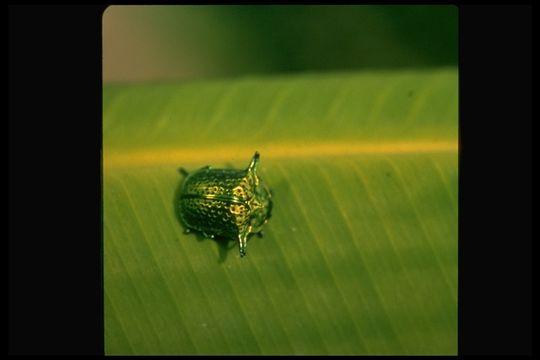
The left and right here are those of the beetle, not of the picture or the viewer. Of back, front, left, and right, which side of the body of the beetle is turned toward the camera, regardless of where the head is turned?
right
